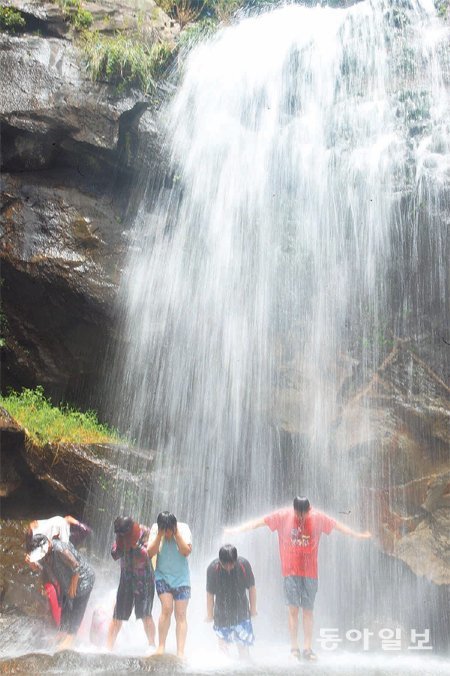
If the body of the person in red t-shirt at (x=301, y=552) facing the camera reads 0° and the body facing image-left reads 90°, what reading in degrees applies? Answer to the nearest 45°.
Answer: approximately 0°
